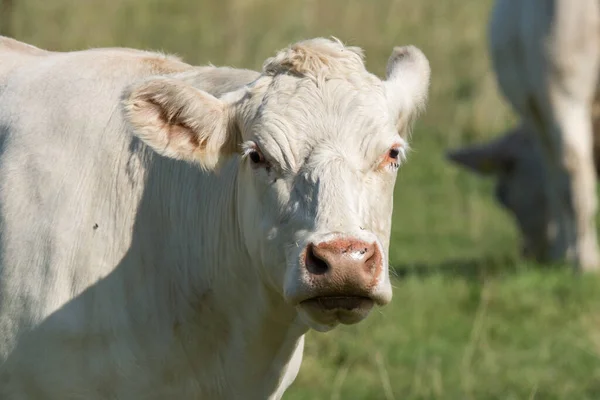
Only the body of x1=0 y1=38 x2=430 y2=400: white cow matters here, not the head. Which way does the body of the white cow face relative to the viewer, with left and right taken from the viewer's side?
facing the viewer and to the right of the viewer

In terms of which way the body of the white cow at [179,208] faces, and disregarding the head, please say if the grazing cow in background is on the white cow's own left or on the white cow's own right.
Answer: on the white cow's own left
